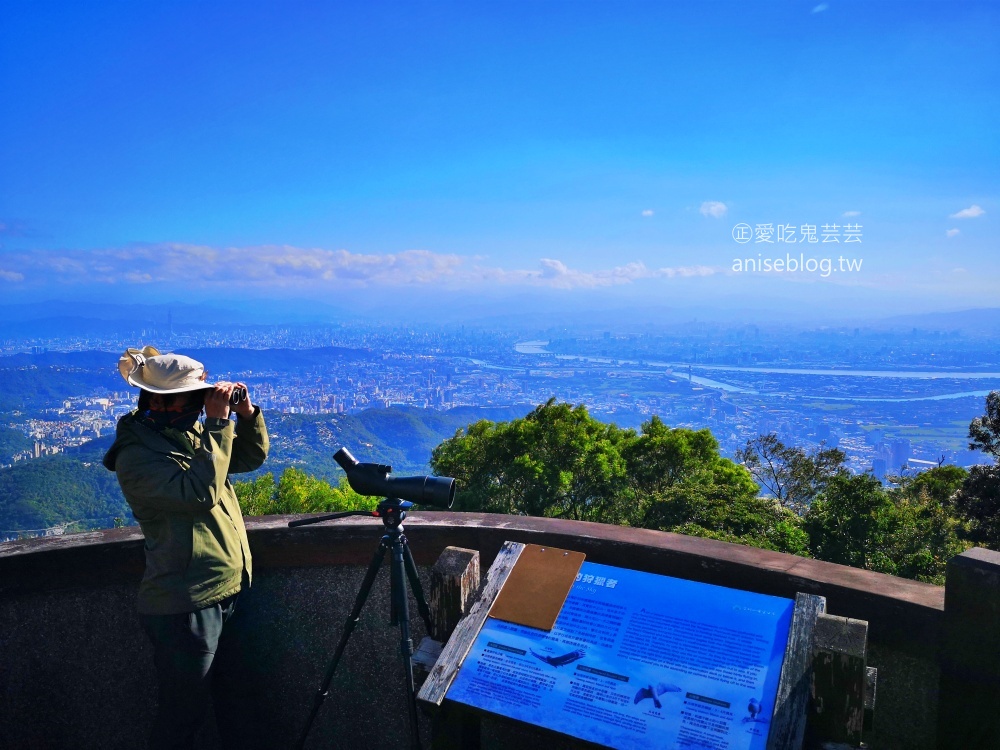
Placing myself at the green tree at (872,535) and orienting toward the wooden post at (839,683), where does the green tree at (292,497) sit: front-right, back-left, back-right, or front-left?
back-right

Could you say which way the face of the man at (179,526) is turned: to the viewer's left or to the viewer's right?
to the viewer's right

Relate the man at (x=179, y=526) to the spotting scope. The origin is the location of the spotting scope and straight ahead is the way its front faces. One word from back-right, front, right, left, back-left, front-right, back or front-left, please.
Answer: back

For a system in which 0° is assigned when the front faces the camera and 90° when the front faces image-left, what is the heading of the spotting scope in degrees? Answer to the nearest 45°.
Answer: approximately 270°

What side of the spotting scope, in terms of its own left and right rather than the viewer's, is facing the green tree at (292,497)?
left

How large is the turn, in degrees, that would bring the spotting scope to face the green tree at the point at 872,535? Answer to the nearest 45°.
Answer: approximately 45° to its left

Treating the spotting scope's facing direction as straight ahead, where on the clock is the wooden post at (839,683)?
The wooden post is roughly at 1 o'clock from the spotting scope.

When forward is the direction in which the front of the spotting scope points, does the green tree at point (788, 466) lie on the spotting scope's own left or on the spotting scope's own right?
on the spotting scope's own left

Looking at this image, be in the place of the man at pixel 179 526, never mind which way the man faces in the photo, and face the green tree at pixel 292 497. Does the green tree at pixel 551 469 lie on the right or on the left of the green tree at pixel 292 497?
right
